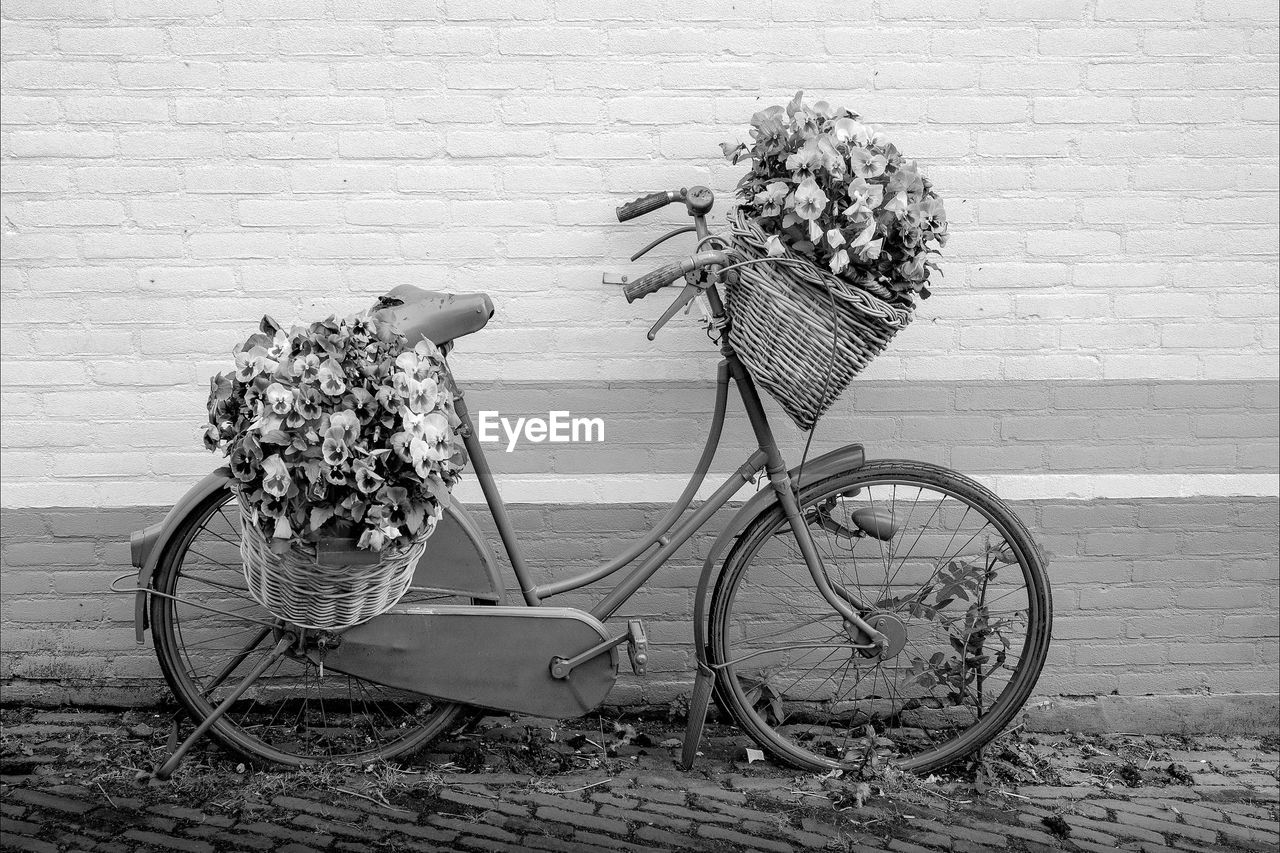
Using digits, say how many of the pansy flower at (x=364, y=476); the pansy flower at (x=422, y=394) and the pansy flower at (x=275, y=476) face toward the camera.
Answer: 3

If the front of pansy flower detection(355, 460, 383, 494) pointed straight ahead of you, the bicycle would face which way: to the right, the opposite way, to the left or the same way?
to the left

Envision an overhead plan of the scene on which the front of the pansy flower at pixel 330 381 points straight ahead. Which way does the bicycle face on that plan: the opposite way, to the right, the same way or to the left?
to the left

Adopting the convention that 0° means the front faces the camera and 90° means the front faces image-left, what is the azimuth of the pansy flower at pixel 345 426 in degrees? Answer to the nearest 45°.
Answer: approximately 0°

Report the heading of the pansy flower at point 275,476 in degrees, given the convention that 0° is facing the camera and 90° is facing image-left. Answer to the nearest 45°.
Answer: approximately 0°

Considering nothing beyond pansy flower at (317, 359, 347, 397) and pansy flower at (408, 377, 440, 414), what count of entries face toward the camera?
2

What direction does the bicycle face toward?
to the viewer's right
